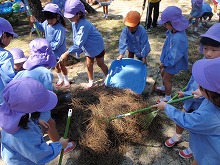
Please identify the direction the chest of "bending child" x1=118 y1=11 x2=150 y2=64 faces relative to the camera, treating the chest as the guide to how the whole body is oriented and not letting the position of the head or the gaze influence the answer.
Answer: toward the camera

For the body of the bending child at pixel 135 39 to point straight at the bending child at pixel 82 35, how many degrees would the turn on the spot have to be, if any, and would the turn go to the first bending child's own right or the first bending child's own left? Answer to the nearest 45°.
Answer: approximately 90° to the first bending child's own right

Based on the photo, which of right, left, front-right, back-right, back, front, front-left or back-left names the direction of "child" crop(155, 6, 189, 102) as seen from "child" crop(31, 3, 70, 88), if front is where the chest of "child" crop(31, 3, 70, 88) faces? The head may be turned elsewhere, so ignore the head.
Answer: left

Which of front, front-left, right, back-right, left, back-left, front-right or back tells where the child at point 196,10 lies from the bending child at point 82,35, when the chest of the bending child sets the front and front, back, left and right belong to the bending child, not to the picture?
back

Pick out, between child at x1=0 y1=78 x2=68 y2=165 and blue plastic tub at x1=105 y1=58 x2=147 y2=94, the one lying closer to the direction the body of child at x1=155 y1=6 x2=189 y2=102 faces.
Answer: the blue plastic tub

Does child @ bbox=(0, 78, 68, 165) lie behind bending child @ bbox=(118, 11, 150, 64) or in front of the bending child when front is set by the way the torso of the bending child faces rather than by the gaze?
in front

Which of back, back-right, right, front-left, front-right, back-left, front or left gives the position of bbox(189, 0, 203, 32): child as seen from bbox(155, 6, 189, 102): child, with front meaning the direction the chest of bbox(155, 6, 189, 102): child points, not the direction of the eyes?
right

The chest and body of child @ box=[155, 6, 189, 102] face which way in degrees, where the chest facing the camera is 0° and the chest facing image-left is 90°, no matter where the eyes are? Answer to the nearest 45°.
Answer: approximately 90°

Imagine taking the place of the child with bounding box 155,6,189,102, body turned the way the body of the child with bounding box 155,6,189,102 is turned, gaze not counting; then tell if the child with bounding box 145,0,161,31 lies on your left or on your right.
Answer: on your right

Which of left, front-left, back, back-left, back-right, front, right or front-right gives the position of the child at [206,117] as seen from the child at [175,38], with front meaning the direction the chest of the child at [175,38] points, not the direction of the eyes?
left

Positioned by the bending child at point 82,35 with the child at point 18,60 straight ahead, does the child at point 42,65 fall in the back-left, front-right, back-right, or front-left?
front-left

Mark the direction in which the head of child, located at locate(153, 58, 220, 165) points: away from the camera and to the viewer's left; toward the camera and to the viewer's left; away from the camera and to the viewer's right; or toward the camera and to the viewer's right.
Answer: away from the camera and to the viewer's left
